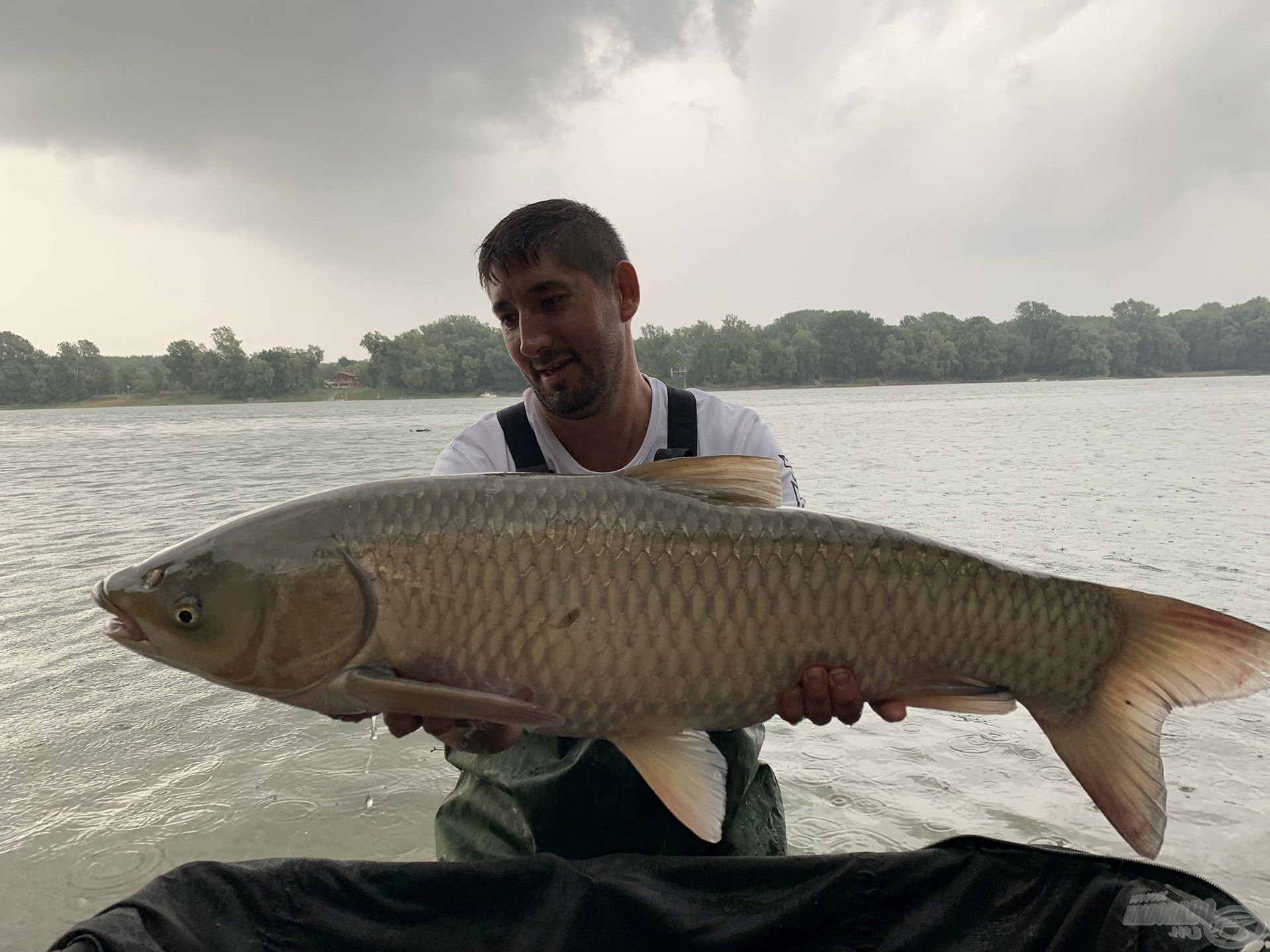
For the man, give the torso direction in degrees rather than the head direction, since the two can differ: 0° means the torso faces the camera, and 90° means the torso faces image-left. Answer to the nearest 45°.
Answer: approximately 0°

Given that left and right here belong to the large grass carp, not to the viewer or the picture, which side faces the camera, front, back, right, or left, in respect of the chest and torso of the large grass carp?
left

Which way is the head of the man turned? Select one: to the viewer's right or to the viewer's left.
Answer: to the viewer's left
